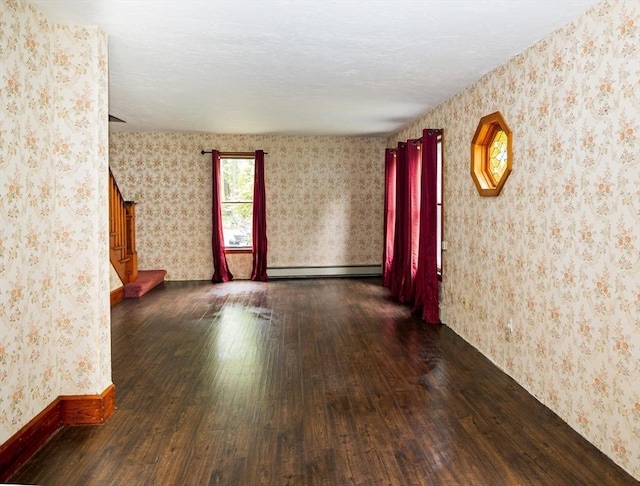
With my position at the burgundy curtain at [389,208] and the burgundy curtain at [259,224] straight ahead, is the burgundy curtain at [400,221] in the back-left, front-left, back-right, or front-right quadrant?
back-left

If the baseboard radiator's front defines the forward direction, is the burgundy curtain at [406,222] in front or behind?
in front

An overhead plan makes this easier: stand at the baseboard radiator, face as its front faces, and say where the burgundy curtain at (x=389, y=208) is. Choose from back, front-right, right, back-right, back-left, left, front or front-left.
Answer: front-left

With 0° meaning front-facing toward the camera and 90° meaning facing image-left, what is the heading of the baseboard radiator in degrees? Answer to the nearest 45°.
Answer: approximately 0°

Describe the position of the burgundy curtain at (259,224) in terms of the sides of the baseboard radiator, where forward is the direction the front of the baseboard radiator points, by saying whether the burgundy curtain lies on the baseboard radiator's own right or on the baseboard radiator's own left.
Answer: on the baseboard radiator's own right

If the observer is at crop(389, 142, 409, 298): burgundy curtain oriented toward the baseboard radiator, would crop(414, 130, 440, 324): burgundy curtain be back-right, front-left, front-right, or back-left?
back-left

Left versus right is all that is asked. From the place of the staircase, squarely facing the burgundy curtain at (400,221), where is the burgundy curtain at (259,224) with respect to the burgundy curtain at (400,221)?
left

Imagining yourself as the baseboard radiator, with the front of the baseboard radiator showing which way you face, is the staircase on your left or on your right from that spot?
on your right

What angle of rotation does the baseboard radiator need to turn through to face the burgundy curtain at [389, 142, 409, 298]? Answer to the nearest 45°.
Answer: approximately 45° to its left

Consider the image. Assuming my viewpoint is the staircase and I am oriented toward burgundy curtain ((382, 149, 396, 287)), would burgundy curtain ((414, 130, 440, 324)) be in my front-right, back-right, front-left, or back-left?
front-right

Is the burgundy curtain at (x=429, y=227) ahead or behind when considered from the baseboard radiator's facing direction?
ahead

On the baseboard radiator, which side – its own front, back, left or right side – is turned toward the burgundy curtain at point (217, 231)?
right
